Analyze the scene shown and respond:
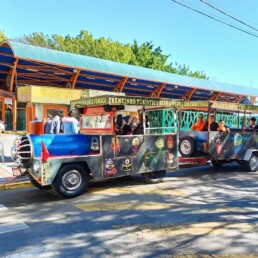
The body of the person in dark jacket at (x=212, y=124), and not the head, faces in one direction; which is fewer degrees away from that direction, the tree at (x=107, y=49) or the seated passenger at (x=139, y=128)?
the seated passenger

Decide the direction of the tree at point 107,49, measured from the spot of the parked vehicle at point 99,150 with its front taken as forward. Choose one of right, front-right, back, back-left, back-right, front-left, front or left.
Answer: back-right

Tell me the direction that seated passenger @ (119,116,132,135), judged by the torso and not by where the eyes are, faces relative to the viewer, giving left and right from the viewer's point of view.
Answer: facing to the left of the viewer

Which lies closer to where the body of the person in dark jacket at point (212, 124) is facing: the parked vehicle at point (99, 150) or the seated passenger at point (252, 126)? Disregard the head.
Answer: the parked vehicle

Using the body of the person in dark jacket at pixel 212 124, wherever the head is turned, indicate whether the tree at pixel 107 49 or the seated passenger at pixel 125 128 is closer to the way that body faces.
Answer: the seated passenger

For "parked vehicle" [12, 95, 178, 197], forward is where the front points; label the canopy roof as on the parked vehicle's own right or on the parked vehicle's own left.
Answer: on the parked vehicle's own right

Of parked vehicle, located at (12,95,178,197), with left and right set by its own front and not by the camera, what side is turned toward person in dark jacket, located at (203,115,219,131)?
back

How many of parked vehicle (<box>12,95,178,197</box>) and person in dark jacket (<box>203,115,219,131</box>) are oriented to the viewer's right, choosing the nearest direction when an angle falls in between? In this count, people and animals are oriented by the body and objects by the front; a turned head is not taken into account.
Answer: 0

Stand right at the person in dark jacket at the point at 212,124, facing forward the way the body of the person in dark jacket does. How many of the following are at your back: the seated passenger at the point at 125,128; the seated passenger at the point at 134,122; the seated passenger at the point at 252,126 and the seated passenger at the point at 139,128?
1

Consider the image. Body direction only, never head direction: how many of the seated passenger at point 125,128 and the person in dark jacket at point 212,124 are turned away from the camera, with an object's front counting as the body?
0

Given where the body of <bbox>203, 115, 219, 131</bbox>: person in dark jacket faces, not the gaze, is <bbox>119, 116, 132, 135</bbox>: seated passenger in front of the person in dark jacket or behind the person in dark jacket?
in front

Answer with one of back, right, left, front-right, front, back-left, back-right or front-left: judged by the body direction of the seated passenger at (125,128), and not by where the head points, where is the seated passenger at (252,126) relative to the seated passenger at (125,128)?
back-right

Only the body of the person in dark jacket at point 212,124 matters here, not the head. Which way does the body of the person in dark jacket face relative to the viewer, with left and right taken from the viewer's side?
facing the viewer and to the left of the viewer

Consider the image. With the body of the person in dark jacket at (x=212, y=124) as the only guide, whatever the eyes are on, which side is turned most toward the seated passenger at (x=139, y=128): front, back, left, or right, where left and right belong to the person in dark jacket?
front

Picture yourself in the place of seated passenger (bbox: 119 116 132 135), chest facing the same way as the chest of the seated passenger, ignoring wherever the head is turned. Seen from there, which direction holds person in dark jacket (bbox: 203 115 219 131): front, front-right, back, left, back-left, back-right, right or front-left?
back-right

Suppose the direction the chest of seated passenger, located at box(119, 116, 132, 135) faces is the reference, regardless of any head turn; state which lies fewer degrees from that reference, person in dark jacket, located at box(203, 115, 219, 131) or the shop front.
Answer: the shop front
